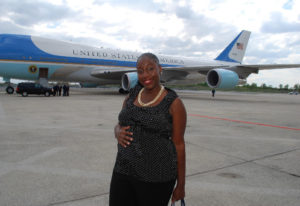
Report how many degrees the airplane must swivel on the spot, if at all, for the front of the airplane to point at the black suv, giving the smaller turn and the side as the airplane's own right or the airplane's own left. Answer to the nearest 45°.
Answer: approximately 45° to the airplane's own right

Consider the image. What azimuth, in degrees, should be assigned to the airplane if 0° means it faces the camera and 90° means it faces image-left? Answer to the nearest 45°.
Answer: approximately 45°
